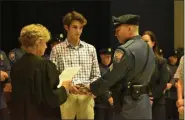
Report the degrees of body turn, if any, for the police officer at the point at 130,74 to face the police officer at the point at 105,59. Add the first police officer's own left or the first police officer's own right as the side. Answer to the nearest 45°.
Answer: approximately 45° to the first police officer's own right

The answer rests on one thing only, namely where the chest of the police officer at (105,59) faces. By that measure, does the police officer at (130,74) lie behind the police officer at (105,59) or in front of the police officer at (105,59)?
in front

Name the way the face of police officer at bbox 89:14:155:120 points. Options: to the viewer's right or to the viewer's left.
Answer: to the viewer's left

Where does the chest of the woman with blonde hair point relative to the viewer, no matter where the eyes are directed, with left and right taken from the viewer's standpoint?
facing away from the viewer and to the right of the viewer

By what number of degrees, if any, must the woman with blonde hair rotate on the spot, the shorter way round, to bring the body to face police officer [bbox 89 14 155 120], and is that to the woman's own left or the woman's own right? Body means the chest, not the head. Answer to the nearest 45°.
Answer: approximately 45° to the woman's own right

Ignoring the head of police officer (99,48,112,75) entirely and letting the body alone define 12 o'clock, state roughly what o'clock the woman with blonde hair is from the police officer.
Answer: The woman with blonde hair is roughly at 2 o'clock from the police officer.

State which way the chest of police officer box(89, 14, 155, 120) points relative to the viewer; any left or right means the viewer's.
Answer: facing away from the viewer and to the left of the viewer

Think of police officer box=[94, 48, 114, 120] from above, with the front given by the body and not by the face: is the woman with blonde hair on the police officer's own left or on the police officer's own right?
on the police officer's own right

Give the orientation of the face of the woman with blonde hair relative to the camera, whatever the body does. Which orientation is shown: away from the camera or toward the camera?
away from the camera

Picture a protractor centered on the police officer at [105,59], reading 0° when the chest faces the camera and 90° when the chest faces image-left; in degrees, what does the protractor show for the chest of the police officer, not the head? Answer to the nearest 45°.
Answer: approximately 315°
